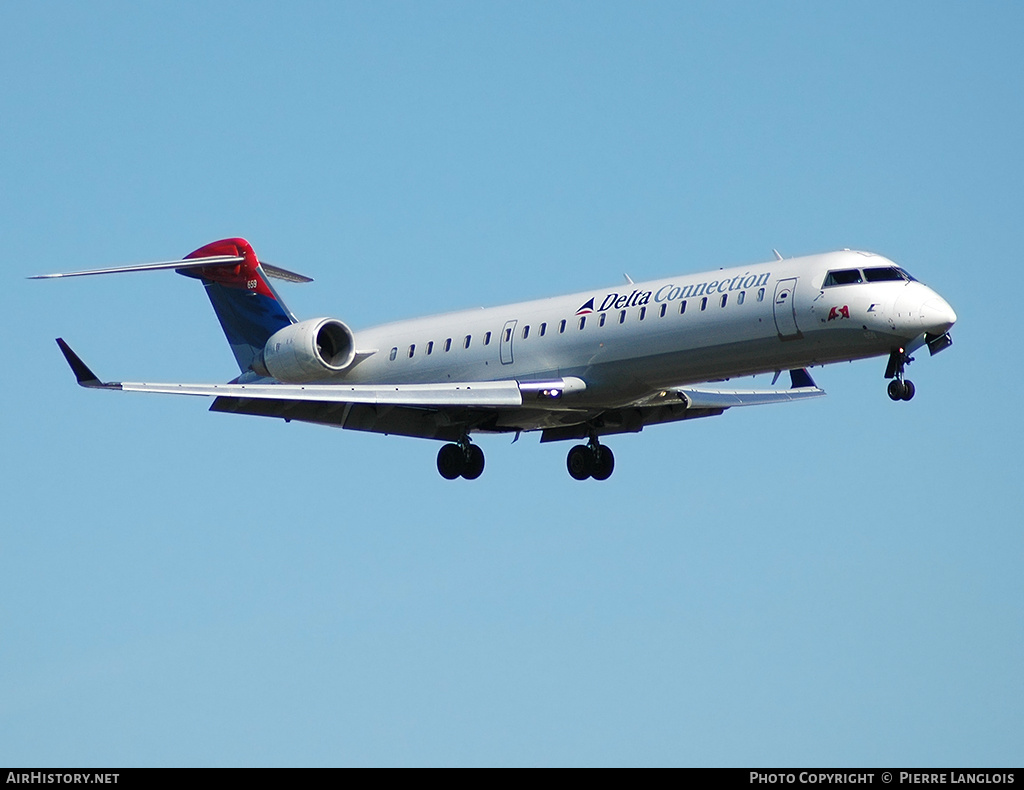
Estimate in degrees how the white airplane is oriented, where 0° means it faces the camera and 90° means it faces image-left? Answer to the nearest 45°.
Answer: approximately 315°
